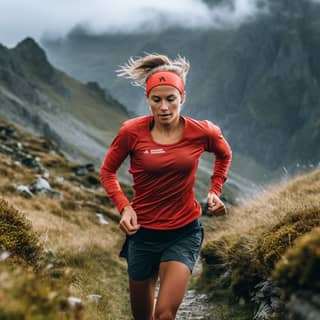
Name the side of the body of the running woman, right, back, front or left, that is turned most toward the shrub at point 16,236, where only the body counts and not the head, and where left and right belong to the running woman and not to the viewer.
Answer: right

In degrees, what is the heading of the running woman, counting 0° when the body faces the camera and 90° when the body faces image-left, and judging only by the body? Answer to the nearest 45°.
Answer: approximately 0°

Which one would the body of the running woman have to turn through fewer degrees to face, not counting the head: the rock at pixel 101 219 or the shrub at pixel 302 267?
the shrub
